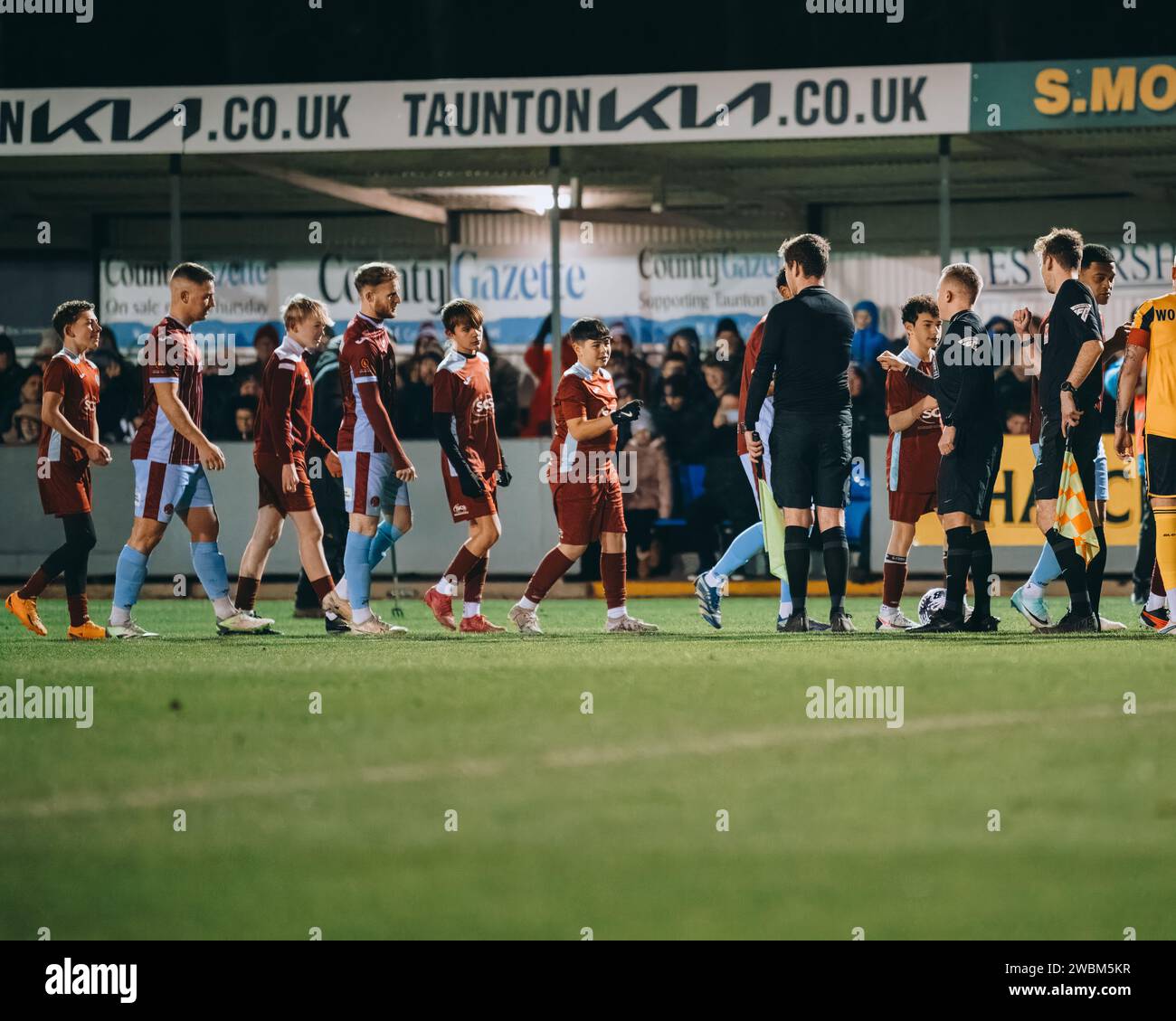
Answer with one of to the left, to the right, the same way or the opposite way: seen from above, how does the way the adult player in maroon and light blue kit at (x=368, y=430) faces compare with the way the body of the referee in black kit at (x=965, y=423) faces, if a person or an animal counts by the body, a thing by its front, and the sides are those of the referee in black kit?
the opposite way

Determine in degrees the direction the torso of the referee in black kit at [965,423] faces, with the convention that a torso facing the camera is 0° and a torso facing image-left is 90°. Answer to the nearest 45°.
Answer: approximately 90°

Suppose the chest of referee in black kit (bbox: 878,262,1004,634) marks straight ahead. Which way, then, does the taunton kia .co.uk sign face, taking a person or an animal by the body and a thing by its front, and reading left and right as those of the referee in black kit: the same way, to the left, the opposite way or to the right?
to the left

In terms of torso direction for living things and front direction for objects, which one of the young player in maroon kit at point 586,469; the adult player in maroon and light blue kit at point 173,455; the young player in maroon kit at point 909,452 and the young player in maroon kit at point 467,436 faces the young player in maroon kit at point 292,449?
the adult player in maroon and light blue kit at point 173,455

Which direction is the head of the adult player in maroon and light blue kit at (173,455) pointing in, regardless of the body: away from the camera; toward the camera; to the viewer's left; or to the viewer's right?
to the viewer's right

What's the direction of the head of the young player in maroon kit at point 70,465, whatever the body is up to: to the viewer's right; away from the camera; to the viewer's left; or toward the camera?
to the viewer's right

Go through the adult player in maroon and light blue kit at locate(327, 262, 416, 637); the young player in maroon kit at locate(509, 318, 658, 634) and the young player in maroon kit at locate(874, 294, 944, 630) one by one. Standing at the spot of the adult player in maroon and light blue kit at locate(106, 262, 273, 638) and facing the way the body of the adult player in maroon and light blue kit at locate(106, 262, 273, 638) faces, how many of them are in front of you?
3

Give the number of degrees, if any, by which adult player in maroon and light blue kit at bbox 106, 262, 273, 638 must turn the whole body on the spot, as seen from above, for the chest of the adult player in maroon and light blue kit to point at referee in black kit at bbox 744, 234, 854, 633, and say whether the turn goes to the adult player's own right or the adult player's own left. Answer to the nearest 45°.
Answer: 0° — they already face them

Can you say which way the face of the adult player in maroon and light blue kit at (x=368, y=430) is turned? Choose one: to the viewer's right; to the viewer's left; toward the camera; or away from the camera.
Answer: to the viewer's right

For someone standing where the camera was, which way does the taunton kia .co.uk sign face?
facing the viewer

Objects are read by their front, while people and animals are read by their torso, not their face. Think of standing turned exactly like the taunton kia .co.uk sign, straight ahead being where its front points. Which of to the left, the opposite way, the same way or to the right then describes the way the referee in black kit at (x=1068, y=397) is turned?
to the right

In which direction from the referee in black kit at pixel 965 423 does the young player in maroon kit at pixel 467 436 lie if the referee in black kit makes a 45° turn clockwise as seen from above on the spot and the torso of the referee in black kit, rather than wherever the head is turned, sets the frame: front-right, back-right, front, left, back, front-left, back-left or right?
front-left

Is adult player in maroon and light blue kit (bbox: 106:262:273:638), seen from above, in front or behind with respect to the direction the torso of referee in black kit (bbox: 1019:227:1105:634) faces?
in front

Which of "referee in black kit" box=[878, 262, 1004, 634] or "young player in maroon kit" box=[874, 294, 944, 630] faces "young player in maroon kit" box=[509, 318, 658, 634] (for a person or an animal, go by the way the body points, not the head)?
the referee in black kit

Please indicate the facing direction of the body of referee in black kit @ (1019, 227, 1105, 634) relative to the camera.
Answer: to the viewer's left

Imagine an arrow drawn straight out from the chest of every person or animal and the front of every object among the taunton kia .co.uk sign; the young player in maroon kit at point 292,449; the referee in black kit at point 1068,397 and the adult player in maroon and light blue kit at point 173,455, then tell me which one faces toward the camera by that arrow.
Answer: the taunton kia .co.uk sign

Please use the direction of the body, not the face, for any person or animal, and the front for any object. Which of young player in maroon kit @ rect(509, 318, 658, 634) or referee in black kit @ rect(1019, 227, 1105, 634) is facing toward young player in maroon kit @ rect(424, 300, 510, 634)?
the referee in black kit

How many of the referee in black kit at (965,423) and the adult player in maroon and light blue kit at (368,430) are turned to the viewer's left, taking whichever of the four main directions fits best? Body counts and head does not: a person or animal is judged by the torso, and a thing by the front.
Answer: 1

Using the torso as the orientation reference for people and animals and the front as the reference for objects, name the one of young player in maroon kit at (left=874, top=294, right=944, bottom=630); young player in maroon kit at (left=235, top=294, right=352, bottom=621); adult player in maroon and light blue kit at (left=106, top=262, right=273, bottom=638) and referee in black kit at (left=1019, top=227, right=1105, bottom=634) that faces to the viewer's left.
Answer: the referee in black kit

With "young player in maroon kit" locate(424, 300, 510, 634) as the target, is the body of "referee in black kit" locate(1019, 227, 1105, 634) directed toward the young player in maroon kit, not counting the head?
yes

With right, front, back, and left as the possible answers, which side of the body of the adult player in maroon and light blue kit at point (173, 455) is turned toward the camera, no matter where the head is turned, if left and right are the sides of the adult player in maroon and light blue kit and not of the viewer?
right

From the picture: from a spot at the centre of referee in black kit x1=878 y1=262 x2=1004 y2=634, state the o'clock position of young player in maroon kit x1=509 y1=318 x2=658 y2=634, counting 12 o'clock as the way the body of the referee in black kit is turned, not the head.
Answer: The young player in maroon kit is roughly at 12 o'clock from the referee in black kit.
